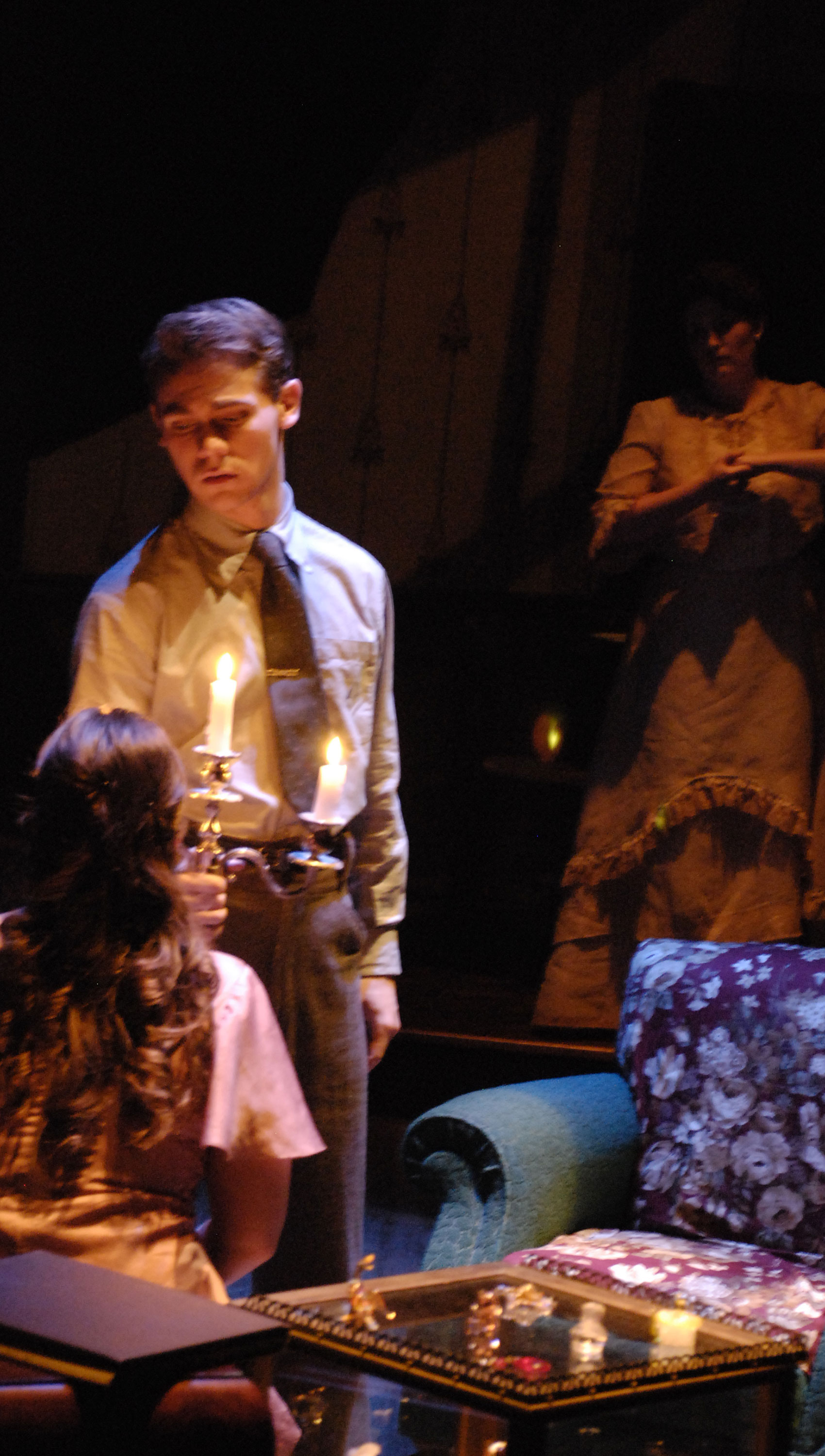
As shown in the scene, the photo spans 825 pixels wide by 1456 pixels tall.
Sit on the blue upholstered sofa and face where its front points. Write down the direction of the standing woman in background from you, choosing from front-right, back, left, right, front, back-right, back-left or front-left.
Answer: back-right

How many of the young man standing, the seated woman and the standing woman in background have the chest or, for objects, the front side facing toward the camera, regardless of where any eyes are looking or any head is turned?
2

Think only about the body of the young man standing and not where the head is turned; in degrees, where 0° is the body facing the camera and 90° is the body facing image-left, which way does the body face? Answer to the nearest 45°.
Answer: approximately 0°

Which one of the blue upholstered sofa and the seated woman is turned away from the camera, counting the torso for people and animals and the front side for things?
the seated woman

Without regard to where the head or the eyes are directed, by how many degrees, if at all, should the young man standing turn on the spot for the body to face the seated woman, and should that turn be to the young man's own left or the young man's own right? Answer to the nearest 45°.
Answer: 0° — they already face them

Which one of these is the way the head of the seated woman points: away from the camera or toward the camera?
away from the camera

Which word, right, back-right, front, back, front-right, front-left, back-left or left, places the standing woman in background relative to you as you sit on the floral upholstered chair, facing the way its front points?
back-right

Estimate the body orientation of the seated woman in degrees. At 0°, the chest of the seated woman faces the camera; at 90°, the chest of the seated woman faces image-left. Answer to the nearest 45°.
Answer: approximately 180°

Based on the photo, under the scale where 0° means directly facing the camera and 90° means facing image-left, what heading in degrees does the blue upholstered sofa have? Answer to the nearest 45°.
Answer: approximately 45°

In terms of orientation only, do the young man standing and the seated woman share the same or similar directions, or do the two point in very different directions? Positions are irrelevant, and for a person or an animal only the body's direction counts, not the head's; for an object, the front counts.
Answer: very different directions
